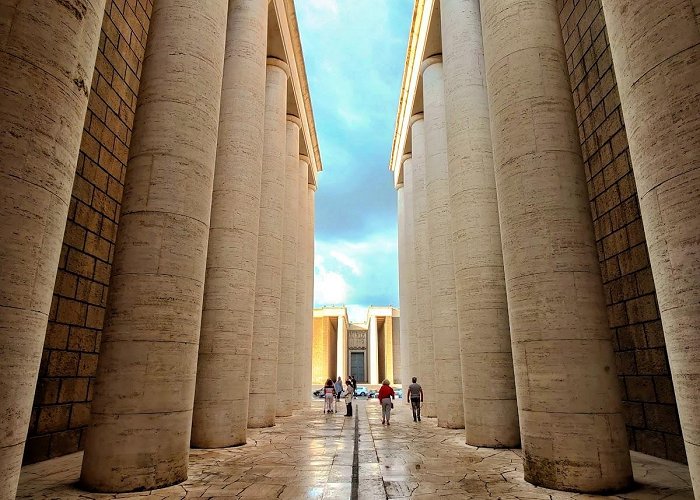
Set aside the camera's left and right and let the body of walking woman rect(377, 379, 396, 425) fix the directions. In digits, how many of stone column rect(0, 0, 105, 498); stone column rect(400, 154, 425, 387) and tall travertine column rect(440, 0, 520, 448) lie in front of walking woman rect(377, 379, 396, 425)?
1

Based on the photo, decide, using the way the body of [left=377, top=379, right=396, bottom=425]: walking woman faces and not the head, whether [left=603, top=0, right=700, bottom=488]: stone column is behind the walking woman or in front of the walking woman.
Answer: behind

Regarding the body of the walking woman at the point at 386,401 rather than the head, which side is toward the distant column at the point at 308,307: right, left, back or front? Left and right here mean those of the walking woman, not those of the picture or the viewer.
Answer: front

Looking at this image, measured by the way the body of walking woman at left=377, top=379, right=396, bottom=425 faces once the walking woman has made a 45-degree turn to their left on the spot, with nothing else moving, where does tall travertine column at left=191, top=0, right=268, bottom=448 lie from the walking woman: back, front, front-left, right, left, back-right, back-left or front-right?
left

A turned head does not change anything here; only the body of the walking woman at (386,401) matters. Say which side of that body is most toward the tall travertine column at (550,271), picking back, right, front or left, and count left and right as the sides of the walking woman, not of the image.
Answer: back

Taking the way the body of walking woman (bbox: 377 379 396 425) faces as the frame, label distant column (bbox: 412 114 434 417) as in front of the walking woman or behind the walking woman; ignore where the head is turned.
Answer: in front

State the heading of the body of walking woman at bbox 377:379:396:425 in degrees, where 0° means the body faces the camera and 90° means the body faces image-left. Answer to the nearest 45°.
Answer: approximately 180°

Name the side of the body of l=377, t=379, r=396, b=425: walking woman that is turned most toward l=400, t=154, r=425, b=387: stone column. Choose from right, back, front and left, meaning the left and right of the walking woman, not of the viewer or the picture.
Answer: front

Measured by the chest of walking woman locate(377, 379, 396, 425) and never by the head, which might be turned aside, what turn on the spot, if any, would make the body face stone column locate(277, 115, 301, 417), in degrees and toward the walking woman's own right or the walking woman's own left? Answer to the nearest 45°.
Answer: approximately 45° to the walking woman's own left

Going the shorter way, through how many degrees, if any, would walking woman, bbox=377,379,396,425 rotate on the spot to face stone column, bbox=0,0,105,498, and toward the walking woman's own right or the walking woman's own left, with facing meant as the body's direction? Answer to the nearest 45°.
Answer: approximately 180°

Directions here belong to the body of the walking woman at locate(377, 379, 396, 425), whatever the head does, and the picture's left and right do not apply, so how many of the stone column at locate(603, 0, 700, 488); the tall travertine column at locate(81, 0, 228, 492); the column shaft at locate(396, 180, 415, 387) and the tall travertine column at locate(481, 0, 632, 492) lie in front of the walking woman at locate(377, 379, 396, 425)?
1

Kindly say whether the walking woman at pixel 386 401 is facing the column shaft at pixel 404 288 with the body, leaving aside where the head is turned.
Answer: yes

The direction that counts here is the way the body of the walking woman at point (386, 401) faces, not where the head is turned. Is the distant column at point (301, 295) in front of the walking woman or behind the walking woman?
in front
